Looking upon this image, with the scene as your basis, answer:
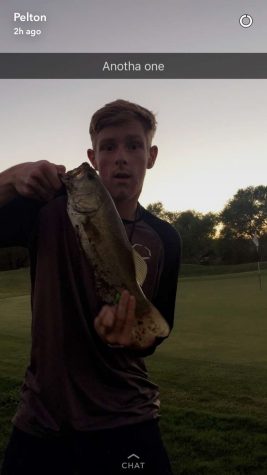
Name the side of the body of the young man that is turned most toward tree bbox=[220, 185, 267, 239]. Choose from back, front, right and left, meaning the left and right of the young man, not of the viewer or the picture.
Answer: back

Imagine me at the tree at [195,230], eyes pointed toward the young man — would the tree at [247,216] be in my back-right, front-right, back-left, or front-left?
back-left

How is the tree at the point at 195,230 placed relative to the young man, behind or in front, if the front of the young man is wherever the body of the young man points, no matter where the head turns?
behind

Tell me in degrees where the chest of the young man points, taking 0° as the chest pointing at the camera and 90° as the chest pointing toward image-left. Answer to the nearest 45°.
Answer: approximately 0°
